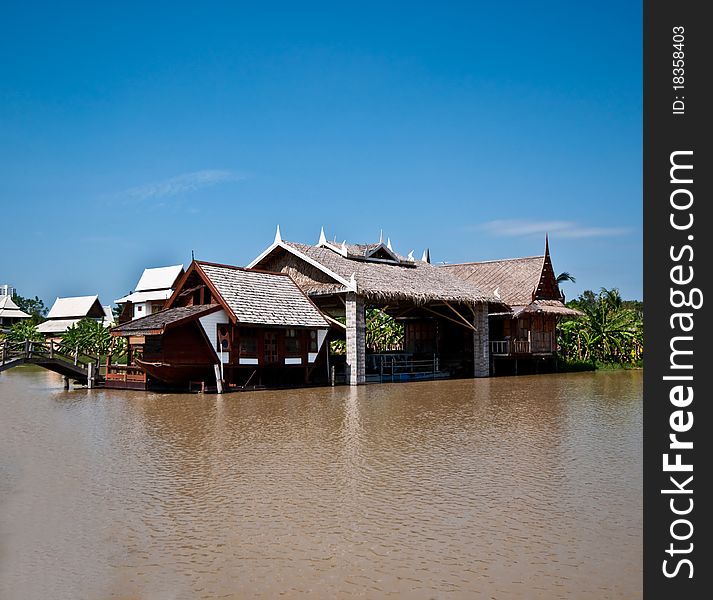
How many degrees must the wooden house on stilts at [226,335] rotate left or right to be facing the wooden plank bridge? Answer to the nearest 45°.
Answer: approximately 45° to its right

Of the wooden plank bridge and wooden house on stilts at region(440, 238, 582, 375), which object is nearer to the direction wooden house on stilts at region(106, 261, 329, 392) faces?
the wooden plank bridge

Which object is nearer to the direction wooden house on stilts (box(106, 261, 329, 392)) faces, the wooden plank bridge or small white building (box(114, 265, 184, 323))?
the wooden plank bridge

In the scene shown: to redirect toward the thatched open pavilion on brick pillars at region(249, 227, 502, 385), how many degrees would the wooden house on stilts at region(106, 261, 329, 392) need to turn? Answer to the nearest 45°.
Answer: approximately 180°

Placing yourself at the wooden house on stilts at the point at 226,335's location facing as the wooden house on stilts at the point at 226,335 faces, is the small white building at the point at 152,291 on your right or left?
on your right

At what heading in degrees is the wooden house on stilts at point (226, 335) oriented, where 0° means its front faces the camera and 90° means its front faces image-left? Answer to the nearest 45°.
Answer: approximately 45°

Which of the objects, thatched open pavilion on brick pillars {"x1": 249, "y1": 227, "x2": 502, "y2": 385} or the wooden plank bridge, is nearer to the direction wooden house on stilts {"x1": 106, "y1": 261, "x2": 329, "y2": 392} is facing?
the wooden plank bridge

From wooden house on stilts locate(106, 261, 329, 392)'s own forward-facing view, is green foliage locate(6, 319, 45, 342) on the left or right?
on its right

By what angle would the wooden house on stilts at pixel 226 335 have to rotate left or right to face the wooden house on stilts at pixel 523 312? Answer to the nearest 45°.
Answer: approximately 180°

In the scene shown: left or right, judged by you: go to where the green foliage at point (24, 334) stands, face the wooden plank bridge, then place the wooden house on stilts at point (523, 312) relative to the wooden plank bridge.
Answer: left
